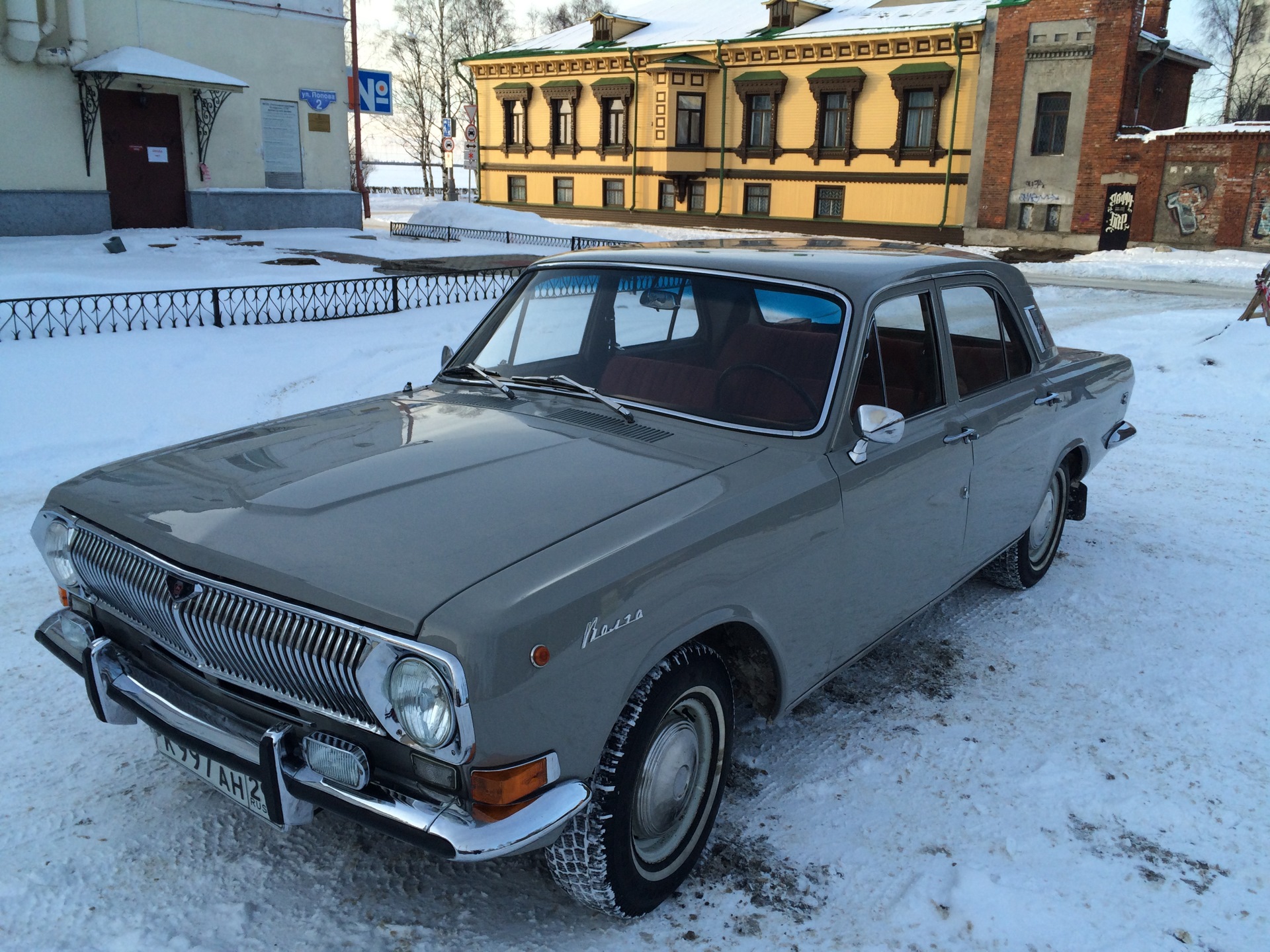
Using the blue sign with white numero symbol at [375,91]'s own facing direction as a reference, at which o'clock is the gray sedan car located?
The gray sedan car is roughly at 12 o'clock from the blue sign with white numero symbol.

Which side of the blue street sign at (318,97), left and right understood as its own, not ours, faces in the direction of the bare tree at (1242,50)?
left

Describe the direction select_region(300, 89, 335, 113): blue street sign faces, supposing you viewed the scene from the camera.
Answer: facing the viewer

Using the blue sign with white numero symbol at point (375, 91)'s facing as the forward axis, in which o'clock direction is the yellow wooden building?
The yellow wooden building is roughly at 8 o'clock from the blue sign with white numero symbol.

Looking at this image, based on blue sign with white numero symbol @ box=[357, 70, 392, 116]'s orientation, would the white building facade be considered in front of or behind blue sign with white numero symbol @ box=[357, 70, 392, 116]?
in front

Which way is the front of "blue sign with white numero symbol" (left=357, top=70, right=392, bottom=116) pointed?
toward the camera

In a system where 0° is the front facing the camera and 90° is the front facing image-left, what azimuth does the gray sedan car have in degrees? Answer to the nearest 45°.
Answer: approximately 45°

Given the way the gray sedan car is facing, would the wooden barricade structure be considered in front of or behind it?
behind

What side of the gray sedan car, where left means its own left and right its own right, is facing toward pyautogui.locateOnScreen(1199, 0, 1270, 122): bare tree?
back

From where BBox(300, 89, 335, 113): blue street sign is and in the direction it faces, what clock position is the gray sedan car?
The gray sedan car is roughly at 12 o'clock from the blue street sign.

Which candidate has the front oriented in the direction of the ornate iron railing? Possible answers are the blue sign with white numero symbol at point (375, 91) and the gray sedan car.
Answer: the blue sign with white numero symbol

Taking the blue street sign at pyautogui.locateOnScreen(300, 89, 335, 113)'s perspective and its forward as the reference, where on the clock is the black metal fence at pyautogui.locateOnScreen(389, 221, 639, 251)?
The black metal fence is roughly at 9 o'clock from the blue street sign.

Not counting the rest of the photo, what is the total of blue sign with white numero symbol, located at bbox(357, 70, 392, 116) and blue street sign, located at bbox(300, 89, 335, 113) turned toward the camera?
2
